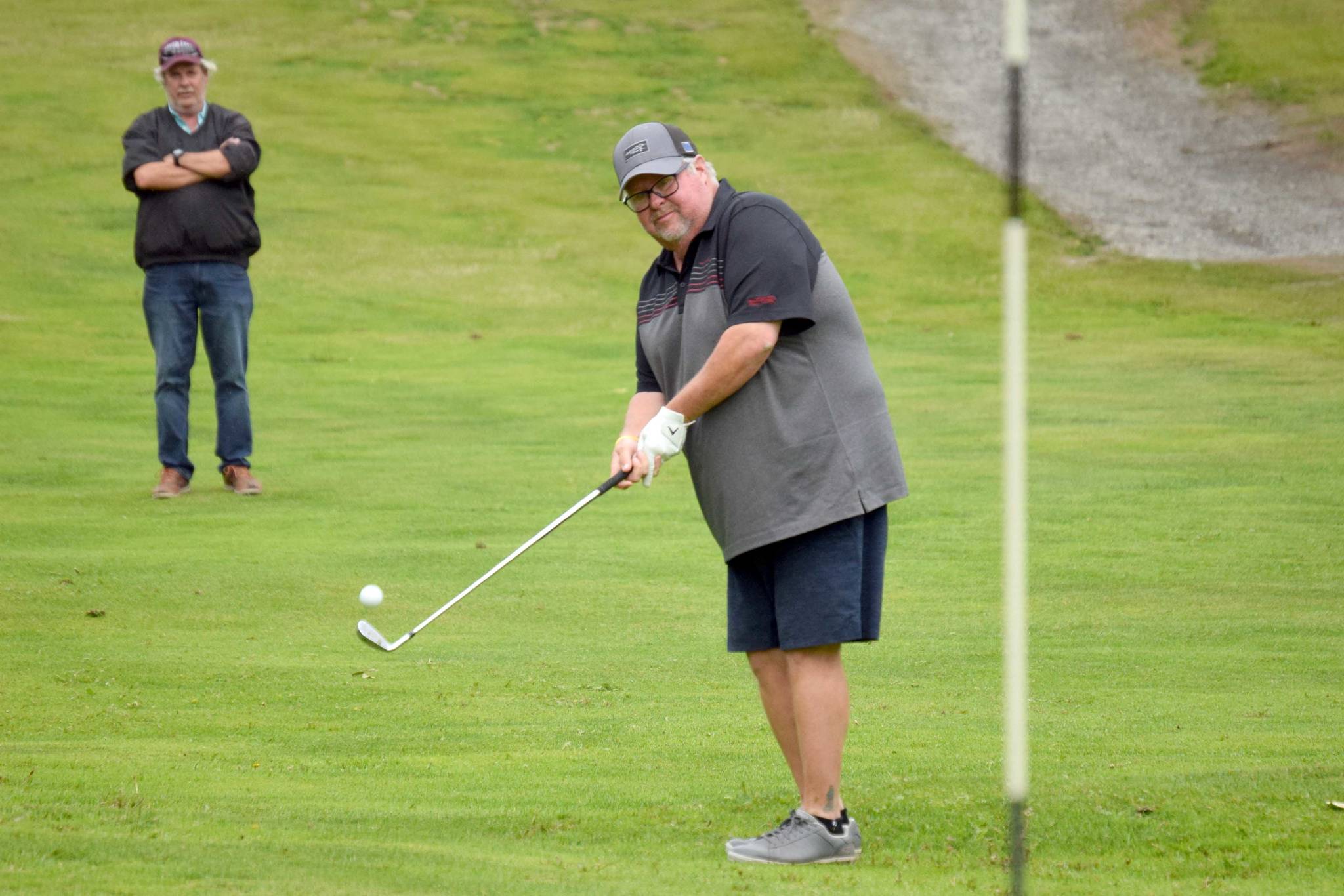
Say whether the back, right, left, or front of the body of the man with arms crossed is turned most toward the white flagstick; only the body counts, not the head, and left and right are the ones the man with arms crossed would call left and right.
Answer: front

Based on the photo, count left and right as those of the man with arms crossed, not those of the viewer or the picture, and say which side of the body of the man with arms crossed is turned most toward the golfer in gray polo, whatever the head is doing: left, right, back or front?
front

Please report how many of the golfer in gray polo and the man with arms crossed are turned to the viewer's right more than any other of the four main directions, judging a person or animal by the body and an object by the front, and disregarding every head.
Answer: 0

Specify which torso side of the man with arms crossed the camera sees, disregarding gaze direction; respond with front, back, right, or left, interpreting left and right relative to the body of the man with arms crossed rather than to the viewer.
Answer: front

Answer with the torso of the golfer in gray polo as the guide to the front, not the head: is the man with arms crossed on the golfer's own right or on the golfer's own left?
on the golfer's own right

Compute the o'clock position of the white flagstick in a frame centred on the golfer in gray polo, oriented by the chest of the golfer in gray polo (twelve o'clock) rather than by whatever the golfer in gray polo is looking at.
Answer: The white flagstick is roughly at 10 o'clock from the golfer in gray polo.

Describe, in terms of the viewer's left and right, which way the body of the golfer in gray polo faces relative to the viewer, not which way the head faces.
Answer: facing the viewer and to the left of the viewer
